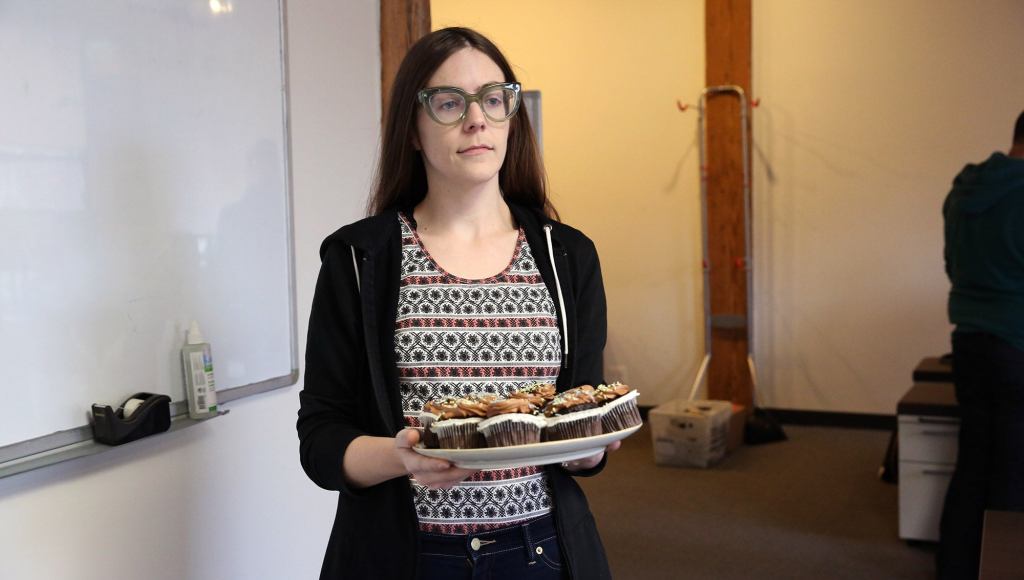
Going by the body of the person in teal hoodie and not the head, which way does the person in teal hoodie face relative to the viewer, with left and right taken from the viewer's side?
facing away from the viewer

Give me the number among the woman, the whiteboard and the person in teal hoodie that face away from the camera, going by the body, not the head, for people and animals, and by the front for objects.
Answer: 1

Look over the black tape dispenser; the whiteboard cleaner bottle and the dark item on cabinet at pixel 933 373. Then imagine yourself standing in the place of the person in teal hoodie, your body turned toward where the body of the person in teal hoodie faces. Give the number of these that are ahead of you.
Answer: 1

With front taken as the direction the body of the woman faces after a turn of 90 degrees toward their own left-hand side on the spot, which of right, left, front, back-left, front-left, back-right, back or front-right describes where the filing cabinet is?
front

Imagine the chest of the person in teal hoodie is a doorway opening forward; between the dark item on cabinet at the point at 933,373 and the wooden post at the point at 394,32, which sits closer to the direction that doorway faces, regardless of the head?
the dark item on cabinet

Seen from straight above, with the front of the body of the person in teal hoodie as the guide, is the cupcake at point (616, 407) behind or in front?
behind

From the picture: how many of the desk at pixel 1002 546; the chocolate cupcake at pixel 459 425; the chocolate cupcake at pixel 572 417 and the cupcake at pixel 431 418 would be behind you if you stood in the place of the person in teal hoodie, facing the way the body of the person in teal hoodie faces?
4

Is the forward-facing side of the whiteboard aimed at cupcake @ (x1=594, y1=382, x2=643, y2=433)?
yes

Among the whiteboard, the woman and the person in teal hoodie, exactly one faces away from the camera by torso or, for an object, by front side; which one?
the person in teal hoodie

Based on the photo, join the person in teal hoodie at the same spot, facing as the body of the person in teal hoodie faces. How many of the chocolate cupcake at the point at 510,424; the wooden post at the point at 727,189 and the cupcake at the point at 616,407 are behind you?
2

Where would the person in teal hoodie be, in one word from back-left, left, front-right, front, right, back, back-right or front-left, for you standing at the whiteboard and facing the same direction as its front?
front-left

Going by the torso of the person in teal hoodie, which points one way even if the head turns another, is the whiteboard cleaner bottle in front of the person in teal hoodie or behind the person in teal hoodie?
behind

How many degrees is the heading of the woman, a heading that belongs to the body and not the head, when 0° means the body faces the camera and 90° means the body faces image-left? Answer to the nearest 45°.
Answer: approximately 315°

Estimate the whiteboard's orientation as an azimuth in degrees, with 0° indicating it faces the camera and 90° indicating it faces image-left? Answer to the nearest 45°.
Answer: approximately 315°
